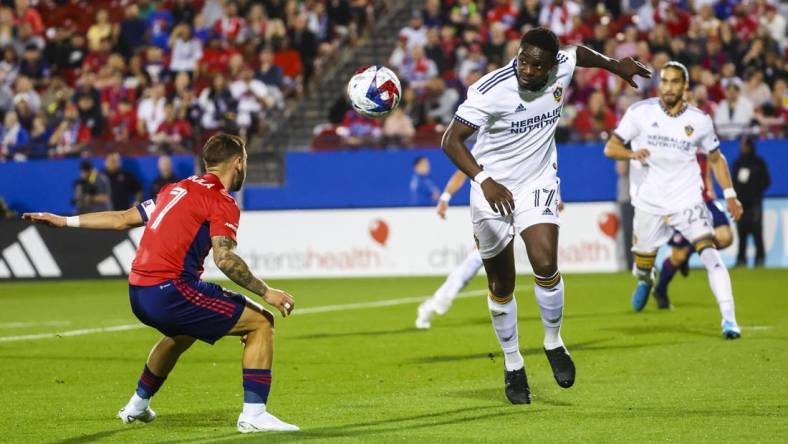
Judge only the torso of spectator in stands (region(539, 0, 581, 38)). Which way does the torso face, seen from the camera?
toward the camera

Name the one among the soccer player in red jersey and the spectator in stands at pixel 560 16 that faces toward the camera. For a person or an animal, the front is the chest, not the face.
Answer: the spectator in stands

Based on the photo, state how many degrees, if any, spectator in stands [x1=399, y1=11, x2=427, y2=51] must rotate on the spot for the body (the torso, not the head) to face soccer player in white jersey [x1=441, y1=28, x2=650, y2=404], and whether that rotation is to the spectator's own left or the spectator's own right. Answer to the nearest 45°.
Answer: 0° — they already face them

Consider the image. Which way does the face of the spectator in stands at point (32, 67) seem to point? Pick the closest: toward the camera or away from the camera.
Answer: toward the camera

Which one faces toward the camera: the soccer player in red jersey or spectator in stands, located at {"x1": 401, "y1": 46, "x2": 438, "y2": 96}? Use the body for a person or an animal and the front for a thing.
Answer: the spectator in stands

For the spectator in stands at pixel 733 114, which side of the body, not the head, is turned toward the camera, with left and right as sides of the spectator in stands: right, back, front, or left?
front

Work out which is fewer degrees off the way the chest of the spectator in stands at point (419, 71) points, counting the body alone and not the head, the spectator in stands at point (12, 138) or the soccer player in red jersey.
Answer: the soccer player in red jersey

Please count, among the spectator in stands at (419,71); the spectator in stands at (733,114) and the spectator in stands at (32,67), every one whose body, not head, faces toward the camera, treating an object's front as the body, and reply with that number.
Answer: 3

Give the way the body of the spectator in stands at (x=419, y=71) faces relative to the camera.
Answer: toward the camera

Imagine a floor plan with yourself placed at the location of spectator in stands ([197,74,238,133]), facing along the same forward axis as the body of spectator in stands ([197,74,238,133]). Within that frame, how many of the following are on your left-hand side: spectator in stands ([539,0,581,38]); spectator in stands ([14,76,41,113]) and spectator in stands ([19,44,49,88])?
1

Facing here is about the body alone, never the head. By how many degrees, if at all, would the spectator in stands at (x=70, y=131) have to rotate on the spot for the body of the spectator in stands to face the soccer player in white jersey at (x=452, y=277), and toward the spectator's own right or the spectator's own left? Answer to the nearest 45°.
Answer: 0° — they already face them

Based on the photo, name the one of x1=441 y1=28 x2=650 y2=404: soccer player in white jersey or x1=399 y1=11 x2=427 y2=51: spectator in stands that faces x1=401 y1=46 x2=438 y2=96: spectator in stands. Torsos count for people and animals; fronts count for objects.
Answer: x1=399 y1=11 x2=427 y2=51: spectator in stands
